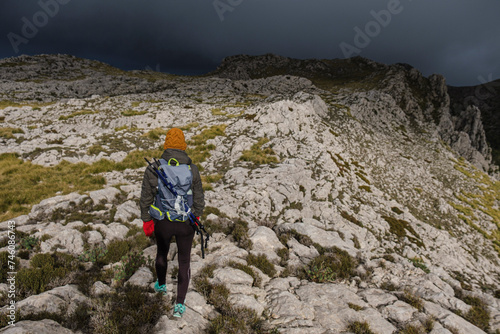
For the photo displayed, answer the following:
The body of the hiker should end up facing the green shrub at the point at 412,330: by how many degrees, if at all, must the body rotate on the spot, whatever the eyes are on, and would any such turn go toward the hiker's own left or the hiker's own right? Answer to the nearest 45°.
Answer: approximately 90° to the hiker's own right

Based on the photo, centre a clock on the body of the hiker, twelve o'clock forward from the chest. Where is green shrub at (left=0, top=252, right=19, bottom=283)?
The green shrub is roughly at 10 o'clock from the hiker.

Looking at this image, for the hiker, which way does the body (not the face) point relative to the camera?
away from the camera

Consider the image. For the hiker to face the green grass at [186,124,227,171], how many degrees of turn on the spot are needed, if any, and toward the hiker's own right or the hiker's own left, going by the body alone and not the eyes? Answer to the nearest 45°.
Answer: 0° — they already face it

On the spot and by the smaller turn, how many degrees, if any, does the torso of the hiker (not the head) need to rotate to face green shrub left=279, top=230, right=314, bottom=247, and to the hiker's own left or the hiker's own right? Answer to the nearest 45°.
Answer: approximately 45° to the hiker's own right

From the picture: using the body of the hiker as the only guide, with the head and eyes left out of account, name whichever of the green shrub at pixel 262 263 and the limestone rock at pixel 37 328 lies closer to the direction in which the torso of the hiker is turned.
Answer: the green shrub

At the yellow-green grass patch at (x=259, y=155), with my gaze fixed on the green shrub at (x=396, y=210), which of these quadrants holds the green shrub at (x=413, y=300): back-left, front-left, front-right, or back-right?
front-right
